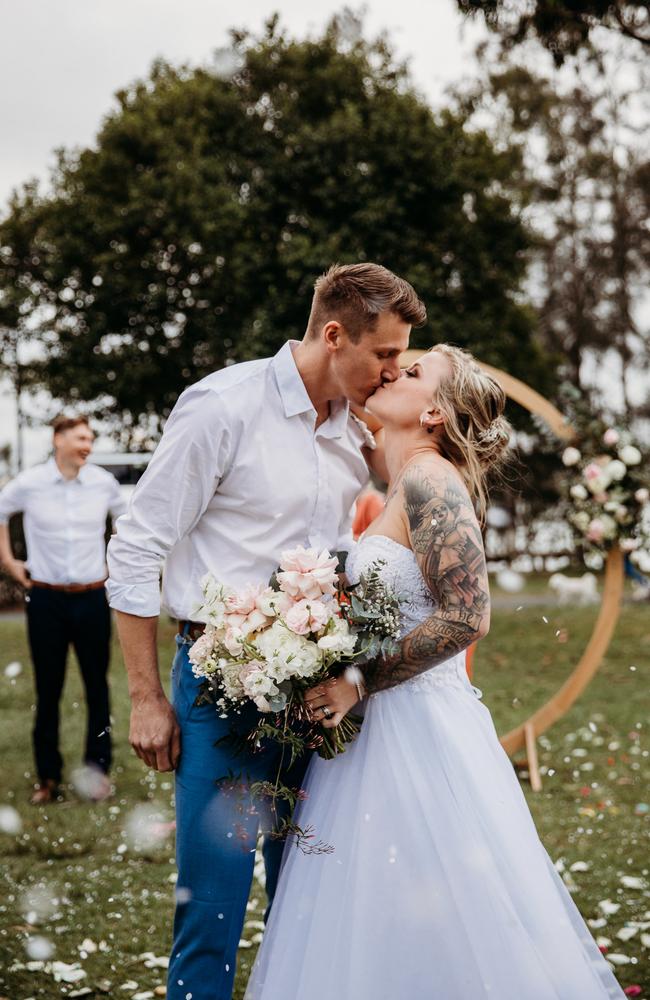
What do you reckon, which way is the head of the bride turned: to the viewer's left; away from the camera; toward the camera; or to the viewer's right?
to the viewer's left

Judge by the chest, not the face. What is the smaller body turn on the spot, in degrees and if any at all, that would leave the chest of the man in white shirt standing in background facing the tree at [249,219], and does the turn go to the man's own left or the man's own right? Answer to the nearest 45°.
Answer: approximately 180°

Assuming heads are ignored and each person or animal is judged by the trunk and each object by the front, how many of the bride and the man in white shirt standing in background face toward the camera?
1

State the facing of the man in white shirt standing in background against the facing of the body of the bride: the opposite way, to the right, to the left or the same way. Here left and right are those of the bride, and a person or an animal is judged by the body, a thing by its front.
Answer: to the left

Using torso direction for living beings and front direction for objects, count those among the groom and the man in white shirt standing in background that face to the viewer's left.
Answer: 0

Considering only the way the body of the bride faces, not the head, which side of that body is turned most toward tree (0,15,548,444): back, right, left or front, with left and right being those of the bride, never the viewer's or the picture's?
right

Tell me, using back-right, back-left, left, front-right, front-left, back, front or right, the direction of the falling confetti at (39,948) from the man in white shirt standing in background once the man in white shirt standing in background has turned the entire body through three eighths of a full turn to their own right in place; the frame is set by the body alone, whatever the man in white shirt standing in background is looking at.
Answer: back-left

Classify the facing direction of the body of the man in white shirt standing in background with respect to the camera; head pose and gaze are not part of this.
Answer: toward the camera

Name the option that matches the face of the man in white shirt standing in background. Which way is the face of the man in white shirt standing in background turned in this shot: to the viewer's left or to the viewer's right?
to the viewer's right

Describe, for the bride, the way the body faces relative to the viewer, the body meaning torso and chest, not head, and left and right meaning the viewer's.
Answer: facing to the left of the viewer

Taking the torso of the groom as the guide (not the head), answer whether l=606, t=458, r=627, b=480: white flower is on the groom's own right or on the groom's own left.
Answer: on the groom's own left

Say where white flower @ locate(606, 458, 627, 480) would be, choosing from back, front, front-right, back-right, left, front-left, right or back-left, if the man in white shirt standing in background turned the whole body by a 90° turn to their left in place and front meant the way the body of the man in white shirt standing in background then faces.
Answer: front
